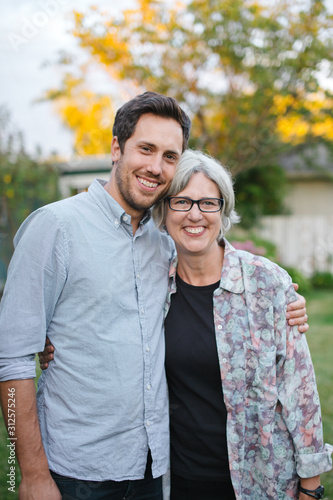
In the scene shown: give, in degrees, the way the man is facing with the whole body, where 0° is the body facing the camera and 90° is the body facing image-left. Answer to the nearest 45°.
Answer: approximately 315°

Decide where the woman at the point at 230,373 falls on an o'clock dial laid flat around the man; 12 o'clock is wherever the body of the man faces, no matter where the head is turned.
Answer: The woman is roughly at 10 o'clock from the man.

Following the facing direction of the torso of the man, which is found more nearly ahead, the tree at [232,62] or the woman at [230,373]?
the woman

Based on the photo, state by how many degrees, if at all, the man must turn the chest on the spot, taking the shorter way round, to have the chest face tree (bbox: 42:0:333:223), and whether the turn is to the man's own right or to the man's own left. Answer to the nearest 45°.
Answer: approximately 135° to the man's own left
